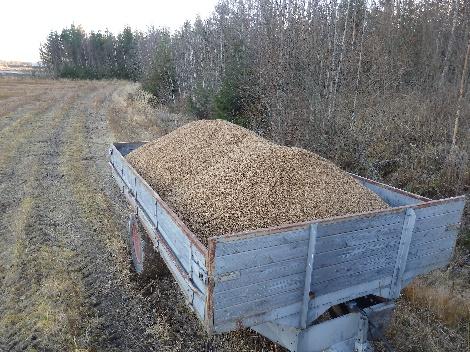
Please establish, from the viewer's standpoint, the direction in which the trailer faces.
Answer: facing the viewer and to the right of the viewer
